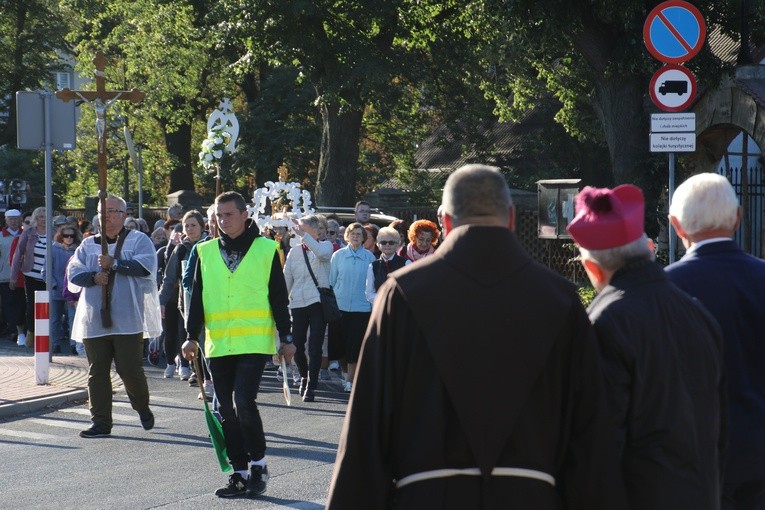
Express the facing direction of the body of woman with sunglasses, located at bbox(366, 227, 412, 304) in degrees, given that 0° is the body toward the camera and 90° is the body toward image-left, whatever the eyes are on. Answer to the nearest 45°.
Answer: approximately 0°

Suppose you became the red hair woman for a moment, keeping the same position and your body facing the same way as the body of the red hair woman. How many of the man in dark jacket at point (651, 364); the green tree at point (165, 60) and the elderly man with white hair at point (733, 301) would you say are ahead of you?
2

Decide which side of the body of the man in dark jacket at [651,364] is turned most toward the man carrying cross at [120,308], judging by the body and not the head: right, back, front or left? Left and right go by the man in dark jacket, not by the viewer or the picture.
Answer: front

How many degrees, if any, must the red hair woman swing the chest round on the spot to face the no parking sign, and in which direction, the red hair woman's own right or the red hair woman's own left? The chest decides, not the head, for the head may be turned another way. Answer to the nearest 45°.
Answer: approximately 90° to the red hair woman's own left

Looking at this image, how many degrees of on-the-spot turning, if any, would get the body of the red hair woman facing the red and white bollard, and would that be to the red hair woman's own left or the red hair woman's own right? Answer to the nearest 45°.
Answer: approximately 90° to the red hair woman's own right

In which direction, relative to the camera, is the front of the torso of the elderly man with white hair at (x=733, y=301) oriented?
away from the camera

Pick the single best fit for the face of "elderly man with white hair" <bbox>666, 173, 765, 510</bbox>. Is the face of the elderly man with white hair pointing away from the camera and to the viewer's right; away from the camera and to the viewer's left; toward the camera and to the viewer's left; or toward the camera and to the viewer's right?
away from the camera and to the viewer's left

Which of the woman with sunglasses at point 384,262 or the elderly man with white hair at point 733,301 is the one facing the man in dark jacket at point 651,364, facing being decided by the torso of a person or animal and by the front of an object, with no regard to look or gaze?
the woman with sunglasses

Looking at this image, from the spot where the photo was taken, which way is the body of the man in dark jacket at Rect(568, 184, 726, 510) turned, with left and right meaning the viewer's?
facing away from the viewer and to the left of the viewer
